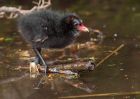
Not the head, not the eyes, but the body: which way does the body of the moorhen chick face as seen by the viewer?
to the viewer's right
